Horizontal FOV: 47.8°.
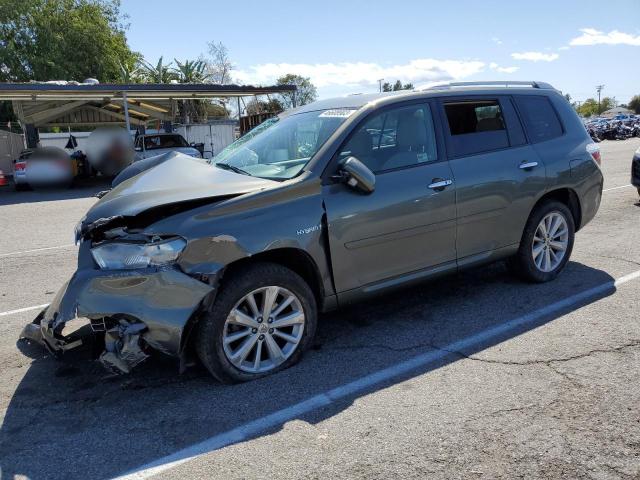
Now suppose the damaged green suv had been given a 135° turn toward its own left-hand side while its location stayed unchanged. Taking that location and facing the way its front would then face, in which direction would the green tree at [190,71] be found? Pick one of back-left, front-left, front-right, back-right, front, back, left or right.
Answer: left

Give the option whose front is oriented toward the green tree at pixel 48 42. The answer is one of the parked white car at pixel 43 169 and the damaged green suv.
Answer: the parked white car

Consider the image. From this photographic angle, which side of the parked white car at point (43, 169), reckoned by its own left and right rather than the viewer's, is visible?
back

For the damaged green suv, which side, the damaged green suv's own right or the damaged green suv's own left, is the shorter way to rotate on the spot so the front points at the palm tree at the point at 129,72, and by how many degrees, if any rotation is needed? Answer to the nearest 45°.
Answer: approximately 135° to the damaged green suv's own right

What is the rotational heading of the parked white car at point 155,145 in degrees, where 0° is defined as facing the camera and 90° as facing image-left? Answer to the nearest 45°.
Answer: approximately 315°

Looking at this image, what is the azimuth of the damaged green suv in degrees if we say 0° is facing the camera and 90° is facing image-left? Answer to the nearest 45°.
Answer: approximately 45°

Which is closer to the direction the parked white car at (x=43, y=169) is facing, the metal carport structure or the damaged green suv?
the metal carport structure

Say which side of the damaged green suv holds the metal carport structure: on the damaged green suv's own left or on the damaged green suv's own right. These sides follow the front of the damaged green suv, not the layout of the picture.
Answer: on the damaged green suv's own right
